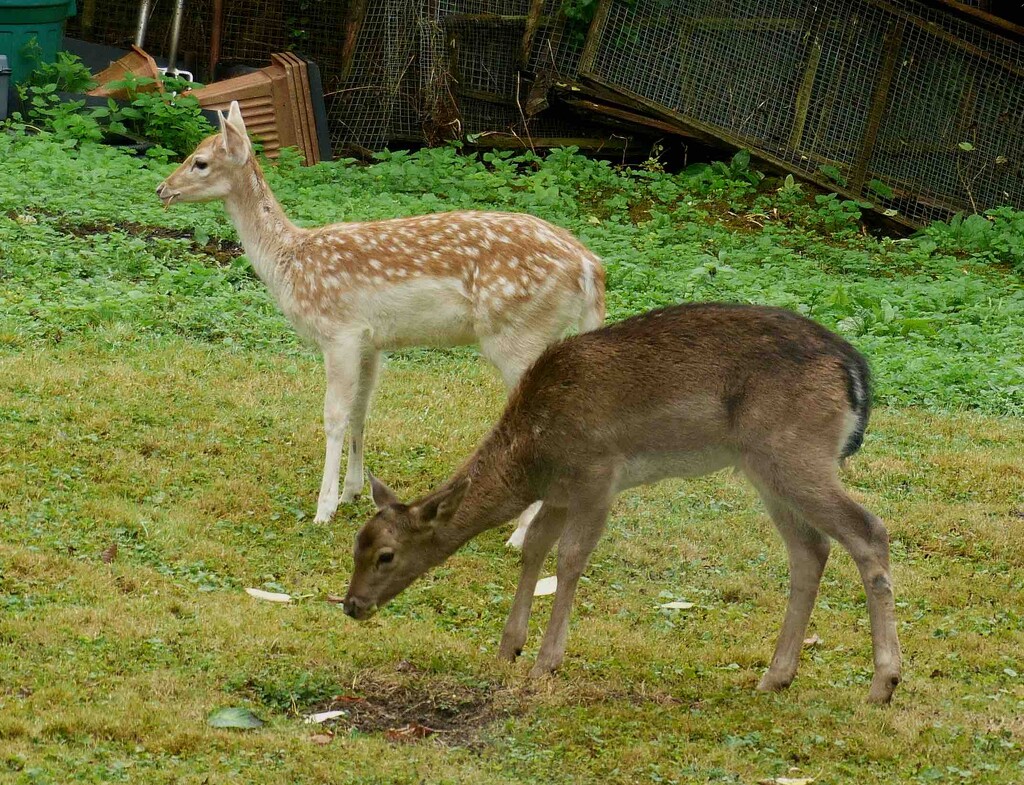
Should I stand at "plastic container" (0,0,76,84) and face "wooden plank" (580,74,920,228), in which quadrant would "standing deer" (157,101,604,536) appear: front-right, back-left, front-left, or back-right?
front-right

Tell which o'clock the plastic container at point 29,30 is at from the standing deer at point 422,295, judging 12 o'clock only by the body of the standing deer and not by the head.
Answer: The plastic container is roughly at 2 o'clock from the standing deer.

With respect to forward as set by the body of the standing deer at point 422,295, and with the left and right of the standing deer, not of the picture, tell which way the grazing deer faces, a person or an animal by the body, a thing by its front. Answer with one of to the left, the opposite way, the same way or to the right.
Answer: the same way

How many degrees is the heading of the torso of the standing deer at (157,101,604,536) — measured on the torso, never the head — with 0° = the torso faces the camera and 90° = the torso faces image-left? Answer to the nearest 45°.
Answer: approximately 90°

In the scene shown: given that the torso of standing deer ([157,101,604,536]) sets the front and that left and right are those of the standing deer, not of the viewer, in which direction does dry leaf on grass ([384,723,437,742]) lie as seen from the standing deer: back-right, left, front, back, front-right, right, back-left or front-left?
left

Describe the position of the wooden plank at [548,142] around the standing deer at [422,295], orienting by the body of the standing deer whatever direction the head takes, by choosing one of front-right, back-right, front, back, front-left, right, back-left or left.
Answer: right

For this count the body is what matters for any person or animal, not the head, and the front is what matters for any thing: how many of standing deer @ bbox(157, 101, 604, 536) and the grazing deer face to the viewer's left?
2

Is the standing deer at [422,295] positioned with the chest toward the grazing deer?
no

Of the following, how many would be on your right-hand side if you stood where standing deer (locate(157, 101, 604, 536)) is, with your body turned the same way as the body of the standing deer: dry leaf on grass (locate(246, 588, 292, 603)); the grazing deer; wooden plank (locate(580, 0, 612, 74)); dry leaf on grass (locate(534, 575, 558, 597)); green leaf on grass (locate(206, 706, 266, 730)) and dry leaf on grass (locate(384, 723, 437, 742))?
1

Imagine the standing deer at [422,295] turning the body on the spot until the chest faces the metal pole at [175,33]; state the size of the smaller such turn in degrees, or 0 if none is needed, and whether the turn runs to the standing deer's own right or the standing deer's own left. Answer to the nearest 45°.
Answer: approximately 90° to the standing deer's own right

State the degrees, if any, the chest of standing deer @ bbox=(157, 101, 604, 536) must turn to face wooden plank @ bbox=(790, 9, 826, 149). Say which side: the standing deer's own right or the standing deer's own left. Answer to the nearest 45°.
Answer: approximately 135° to the standing deer's own right

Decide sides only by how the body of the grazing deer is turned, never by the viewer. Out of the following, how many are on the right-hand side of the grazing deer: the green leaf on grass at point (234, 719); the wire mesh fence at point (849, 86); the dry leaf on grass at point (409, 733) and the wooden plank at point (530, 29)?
2

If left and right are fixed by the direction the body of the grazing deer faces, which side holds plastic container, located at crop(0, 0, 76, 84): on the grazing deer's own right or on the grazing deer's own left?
on the grazing deer's own right

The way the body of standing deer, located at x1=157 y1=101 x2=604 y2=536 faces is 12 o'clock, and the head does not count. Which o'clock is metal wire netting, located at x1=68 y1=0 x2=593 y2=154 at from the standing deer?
The metal wire netting is roughly at 3 o'clock from the standing deer.

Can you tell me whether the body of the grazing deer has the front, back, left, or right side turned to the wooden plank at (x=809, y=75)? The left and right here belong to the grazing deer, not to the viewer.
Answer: right

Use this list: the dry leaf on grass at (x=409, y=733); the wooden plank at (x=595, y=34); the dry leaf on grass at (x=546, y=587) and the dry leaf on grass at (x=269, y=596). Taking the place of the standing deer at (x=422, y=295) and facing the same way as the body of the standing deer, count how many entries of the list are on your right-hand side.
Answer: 1

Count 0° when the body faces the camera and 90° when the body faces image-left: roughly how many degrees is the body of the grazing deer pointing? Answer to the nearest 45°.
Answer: approximately 90°
